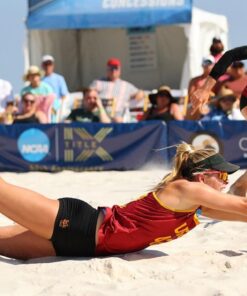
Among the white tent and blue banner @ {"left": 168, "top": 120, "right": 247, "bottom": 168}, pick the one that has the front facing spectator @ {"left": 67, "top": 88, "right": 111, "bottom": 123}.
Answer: the white tent

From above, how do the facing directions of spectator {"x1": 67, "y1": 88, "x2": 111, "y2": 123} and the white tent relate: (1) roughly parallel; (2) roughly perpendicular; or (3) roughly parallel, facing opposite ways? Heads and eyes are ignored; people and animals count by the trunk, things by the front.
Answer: roughly parallel

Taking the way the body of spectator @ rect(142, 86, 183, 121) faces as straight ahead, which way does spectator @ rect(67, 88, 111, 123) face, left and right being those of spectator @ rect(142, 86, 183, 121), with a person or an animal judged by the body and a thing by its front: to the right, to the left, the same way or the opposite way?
the same way

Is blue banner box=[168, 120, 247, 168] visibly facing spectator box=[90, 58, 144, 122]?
no

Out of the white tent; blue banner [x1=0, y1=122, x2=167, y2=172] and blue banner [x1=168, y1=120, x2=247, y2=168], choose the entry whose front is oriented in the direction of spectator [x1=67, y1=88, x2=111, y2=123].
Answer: the white tent

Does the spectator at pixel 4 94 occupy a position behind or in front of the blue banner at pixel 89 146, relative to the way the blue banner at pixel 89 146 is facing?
behind

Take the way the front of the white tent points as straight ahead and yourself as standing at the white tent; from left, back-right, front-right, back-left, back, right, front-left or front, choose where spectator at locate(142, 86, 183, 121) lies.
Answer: front

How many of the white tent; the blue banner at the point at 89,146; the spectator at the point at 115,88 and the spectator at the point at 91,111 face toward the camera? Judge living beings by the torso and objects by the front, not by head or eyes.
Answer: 4

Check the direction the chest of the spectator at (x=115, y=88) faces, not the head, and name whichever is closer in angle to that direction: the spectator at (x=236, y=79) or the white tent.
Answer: the spectator

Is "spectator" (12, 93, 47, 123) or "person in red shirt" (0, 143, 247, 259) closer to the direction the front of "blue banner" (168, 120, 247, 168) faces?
the person in red shirt

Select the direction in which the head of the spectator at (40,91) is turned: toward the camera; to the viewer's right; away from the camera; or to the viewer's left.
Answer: toward the camera

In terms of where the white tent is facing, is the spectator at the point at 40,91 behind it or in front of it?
in front

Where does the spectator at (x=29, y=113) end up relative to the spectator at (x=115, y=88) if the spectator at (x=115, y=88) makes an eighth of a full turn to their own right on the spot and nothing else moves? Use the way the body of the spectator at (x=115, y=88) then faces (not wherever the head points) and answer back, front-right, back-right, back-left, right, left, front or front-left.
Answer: front

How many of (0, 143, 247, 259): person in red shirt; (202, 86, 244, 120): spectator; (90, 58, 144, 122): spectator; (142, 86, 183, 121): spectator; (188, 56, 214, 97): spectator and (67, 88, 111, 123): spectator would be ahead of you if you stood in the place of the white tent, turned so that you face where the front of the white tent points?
6

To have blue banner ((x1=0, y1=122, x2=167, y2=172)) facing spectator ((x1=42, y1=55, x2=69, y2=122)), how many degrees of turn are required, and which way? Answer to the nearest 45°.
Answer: approximately 180°

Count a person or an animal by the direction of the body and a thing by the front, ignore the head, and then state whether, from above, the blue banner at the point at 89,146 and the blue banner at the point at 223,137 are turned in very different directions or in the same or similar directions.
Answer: same or similar directions

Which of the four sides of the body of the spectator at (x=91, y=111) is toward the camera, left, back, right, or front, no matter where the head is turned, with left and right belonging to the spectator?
front

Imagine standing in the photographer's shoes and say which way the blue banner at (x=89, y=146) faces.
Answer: facing the viewer

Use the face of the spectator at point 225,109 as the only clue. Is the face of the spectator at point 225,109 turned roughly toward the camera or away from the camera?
toward the camera

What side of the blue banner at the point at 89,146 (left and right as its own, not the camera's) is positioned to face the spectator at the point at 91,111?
back

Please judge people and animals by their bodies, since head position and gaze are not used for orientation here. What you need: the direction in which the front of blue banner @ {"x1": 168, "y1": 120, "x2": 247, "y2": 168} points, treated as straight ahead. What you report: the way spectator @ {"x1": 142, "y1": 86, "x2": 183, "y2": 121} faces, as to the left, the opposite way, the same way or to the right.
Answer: the same way

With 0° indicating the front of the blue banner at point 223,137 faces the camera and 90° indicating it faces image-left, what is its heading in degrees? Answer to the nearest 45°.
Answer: approximately 0°
